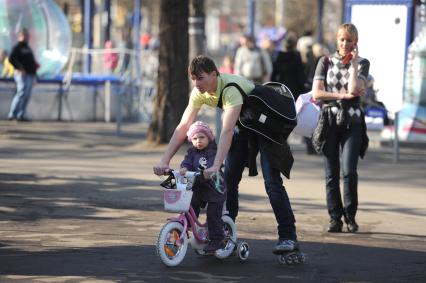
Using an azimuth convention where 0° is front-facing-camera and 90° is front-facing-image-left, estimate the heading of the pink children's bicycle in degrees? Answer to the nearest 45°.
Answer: approximately 45°

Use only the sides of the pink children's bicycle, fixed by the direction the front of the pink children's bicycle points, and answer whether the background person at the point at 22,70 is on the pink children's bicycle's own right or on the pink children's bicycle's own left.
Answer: on the pink children's bicycle's own right

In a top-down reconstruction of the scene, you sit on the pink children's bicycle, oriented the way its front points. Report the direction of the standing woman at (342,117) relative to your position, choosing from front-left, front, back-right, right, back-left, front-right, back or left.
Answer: back

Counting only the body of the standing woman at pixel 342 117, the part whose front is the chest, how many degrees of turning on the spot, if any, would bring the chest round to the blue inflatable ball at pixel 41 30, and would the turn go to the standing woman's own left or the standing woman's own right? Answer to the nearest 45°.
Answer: approximately 135° to the standing woman's own right

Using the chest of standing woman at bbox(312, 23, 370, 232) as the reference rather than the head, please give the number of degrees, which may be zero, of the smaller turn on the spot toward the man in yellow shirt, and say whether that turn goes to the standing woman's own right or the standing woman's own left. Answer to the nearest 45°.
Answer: approximately 45° to the standing woman's own right

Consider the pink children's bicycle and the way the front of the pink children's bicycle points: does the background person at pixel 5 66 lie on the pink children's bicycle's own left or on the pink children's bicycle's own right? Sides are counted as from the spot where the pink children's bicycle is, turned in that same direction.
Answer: on the pink children's bicycle's own right
